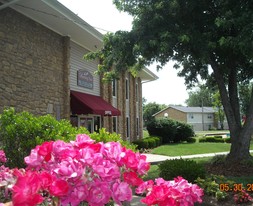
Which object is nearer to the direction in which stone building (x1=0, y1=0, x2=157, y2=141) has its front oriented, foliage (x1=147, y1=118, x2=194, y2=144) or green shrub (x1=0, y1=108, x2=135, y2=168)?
the green shrub

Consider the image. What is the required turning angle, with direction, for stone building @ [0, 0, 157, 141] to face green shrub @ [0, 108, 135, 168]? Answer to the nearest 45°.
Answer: approximately 45° to its right

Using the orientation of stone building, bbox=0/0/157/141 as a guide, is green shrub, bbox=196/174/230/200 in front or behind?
in front

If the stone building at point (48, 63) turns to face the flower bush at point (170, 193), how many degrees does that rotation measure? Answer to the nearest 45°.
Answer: approximately 45° to its right

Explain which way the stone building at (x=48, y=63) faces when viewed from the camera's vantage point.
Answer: facing the viewer and to the right of the viewer

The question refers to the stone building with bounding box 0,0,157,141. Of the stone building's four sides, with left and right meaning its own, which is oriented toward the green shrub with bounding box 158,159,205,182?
front

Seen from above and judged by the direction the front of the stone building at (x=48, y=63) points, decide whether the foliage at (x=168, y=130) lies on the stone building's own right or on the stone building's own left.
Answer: on the stone building's own left
